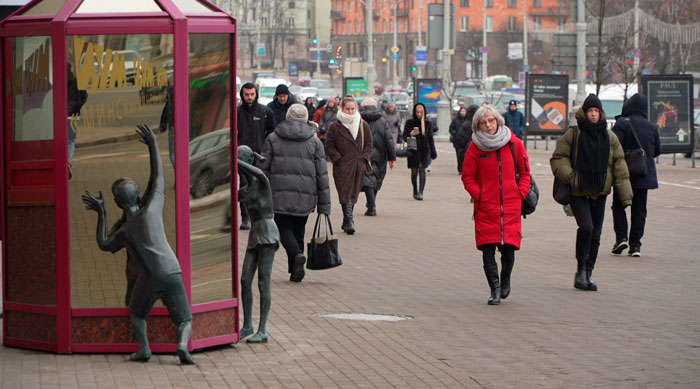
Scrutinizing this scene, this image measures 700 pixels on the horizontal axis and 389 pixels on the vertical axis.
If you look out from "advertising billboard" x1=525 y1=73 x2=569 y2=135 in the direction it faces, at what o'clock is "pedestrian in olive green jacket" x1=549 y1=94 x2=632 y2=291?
The pedestrian in olive green jacket is roughly at 12 o'clock from the advertising billboard.

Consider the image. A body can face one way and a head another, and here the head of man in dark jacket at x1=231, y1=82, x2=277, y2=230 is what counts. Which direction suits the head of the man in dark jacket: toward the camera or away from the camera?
toward the camera

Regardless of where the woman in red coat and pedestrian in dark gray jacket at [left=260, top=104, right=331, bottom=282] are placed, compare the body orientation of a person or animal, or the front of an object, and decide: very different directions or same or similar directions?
very different directions

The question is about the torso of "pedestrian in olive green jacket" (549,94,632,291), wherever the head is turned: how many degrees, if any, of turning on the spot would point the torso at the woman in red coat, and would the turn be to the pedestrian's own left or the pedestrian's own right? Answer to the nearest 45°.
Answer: approximately 45° to the pedestrian's own right

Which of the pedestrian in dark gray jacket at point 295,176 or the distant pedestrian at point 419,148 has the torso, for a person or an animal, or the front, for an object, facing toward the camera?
the distant pedestrian at point 419,148

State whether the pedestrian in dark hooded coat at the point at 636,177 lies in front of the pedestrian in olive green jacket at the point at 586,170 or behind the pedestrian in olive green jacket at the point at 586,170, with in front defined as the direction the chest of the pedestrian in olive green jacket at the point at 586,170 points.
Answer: behind

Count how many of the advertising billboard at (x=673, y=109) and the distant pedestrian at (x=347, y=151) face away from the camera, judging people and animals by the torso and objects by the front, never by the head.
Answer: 0

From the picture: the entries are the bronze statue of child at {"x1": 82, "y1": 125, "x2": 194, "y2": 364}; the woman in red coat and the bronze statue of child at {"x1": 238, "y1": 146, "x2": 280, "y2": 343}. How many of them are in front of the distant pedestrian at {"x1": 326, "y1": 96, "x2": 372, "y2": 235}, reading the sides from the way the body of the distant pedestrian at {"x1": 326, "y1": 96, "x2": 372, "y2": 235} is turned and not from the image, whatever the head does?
3

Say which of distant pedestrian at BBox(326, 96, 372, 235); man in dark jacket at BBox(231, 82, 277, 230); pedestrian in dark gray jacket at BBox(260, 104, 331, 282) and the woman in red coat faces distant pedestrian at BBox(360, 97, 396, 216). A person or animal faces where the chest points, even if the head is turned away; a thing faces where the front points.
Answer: pedestrian in dark gray jacket at BBox(260, 104, 331, 282)

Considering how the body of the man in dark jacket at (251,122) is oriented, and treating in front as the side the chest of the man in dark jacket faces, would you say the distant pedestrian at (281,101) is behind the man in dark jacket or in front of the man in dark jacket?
behind

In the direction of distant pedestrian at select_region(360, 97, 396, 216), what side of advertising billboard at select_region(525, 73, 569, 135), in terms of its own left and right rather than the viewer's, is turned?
front

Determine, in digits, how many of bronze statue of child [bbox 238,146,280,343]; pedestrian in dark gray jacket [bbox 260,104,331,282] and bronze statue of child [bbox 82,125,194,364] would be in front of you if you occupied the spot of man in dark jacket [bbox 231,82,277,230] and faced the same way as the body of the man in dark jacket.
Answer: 3

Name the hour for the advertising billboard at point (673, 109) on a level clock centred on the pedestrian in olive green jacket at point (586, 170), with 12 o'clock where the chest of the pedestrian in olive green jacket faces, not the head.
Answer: The advertising billboard is roughly at 6 o'clock from the pedestrian in olive green jacket.

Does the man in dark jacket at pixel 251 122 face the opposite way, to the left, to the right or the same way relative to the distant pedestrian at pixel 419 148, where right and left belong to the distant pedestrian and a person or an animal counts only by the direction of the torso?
the same way

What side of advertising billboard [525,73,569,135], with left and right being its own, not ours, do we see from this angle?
front

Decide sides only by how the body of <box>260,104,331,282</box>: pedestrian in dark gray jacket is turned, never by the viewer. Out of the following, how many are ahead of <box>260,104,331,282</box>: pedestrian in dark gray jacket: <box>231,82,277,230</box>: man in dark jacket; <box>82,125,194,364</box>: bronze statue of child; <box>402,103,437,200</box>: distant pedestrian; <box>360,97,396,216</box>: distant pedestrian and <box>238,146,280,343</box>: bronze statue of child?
3

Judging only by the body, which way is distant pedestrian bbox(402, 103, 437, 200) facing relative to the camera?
toward the camera

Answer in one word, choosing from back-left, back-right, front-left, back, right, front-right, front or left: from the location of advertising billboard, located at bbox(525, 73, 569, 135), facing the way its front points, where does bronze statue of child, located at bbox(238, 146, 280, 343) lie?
front

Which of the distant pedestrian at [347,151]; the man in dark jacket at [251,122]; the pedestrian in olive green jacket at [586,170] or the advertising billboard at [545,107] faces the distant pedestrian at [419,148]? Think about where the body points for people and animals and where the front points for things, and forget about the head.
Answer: the advertising billboard

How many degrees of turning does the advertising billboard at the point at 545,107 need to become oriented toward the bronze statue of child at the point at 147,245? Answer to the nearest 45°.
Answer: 0° — it already faces it

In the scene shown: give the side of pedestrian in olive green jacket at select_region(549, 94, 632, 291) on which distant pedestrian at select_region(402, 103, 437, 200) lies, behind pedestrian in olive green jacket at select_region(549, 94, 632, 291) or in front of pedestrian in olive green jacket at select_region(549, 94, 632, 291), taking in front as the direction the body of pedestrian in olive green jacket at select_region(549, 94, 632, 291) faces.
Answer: behind

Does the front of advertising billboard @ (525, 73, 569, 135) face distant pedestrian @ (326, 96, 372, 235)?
yes

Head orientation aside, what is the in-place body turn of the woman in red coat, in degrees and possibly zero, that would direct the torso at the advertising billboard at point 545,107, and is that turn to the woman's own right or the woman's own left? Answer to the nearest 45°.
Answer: approximately 180°
